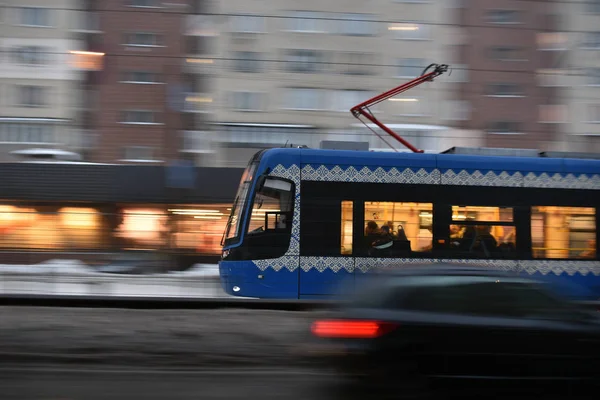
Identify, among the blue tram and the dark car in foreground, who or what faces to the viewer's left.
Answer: the blue tram

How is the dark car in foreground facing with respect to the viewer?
to the viewer's right

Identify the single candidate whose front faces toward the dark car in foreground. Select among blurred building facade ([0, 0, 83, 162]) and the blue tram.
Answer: the blurred building facade

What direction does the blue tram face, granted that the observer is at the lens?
facing to the left of the viewer

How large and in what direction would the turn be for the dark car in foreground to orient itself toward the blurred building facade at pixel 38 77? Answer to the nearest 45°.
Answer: approximately 135° to its left

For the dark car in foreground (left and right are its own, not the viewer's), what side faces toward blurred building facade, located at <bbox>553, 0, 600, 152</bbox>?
left

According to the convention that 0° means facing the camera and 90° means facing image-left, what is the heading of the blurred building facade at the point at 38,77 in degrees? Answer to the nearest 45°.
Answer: approximately 0°

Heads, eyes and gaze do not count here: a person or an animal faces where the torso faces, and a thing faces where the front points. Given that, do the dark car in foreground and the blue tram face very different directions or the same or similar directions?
very different directions

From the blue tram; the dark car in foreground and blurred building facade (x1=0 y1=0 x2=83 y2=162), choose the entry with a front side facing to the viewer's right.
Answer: the dark car in foreground

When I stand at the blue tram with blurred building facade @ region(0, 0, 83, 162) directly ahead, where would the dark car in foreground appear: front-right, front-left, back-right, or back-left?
back-left
